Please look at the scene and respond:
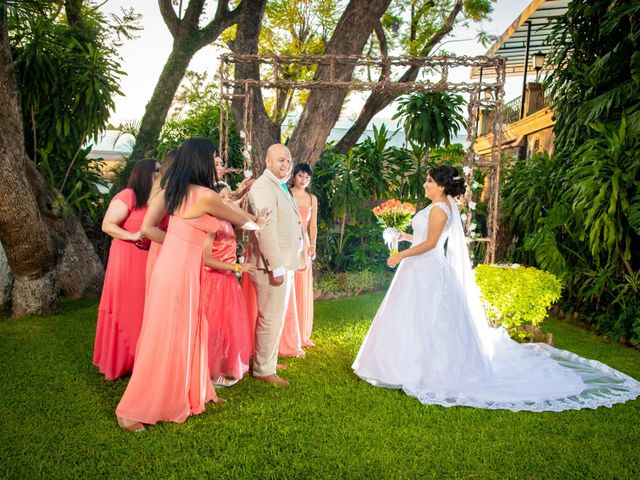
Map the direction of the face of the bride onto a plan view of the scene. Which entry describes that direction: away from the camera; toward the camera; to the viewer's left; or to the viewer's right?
to the viewer's left

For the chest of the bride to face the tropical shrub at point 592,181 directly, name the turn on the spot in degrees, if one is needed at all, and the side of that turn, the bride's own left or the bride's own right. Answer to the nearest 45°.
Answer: approximately 135° to the bride's own right

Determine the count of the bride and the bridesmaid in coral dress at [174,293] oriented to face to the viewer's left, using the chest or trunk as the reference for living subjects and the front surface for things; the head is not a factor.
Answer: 1

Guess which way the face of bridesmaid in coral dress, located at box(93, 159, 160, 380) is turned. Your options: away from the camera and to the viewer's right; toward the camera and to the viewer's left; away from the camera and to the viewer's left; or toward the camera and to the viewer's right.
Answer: away from the camera and to the viewer's right

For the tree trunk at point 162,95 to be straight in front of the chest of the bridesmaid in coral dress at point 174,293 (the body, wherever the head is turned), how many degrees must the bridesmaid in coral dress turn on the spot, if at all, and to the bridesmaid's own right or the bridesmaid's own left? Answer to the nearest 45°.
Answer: approximately 45° to the bridesmaid's own left

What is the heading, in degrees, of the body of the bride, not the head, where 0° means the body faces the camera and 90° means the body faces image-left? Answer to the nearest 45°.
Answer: approximately 90°

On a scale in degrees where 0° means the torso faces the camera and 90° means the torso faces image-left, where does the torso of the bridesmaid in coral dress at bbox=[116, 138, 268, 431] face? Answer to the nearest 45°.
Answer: approximately 225°

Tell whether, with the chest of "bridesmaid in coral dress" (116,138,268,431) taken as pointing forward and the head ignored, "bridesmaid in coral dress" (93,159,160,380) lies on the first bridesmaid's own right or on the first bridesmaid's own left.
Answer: on the first bridesmaid's own left

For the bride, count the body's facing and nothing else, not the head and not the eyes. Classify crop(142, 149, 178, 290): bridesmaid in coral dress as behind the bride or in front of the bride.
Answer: in front

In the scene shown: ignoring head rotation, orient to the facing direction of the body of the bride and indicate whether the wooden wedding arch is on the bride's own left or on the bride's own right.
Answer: on the bride's own right

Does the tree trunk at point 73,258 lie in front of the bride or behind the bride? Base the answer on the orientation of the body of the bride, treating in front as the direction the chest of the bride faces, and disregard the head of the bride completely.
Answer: in front

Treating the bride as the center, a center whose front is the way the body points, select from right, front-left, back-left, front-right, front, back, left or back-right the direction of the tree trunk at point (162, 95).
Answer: front-right

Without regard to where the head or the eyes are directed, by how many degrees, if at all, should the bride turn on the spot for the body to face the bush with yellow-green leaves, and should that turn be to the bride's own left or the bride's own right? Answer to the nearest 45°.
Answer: approximately 135° to the bride's own right
